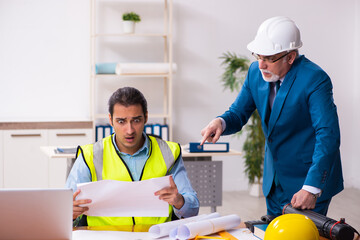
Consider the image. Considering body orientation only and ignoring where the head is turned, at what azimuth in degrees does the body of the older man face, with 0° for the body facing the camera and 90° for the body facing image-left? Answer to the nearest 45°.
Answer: approximately 45°

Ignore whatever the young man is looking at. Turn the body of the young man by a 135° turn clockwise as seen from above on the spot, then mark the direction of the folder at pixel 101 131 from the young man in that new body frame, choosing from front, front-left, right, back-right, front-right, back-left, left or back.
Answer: front-right

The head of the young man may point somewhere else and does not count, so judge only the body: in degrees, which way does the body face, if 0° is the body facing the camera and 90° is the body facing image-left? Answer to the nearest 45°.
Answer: approximately 0°

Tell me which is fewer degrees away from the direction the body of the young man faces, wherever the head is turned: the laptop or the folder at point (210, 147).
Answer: the laptop

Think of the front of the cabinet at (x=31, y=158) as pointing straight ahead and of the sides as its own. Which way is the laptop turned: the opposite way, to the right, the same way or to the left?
the opposite way

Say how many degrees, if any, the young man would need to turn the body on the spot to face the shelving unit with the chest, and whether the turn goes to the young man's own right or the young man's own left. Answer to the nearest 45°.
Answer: approximately 180°

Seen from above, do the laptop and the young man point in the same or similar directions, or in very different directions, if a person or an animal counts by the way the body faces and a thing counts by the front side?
very different directions

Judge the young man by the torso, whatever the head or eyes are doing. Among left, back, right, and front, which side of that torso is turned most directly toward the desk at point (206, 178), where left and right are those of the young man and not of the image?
back

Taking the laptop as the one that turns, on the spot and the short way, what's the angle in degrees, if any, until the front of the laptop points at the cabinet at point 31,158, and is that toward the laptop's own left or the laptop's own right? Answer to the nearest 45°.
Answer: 0° — it already faces it

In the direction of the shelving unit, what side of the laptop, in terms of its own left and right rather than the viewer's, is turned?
front

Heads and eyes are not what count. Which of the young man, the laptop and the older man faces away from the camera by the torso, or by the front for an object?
the laptop

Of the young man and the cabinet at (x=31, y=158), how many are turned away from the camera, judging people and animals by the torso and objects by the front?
0

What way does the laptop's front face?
away from the camera
